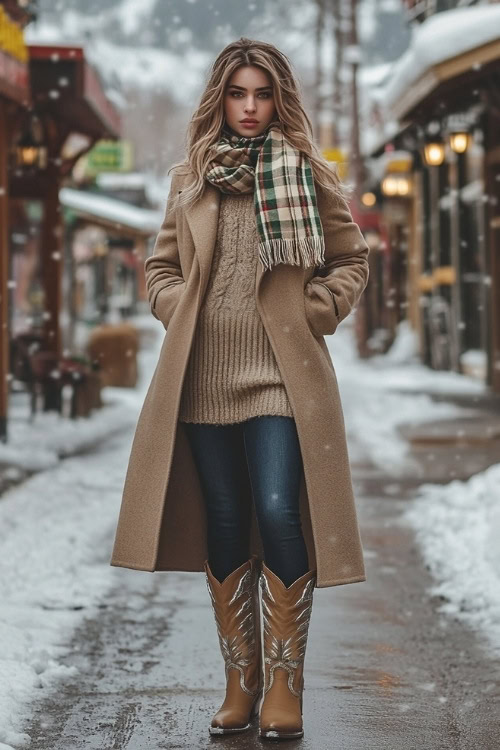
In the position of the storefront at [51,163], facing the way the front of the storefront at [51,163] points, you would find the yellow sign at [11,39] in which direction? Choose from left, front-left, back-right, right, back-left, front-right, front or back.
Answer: right

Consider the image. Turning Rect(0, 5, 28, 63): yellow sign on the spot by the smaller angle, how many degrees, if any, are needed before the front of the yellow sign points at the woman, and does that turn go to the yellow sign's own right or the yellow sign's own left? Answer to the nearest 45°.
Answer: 0° — it already faces them

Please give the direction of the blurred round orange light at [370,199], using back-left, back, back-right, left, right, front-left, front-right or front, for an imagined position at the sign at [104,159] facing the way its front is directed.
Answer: left

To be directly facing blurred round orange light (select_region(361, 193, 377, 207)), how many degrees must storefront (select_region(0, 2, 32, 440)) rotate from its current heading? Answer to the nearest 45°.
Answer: approximately 45° to its left

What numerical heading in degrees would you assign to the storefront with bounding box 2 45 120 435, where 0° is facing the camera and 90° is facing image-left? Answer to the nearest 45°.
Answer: approximately 270°

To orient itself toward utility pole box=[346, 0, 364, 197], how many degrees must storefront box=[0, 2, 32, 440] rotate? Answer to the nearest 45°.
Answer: approximately 45° to its left

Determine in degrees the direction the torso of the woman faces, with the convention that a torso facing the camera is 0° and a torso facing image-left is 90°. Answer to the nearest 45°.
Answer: approximately 0°
